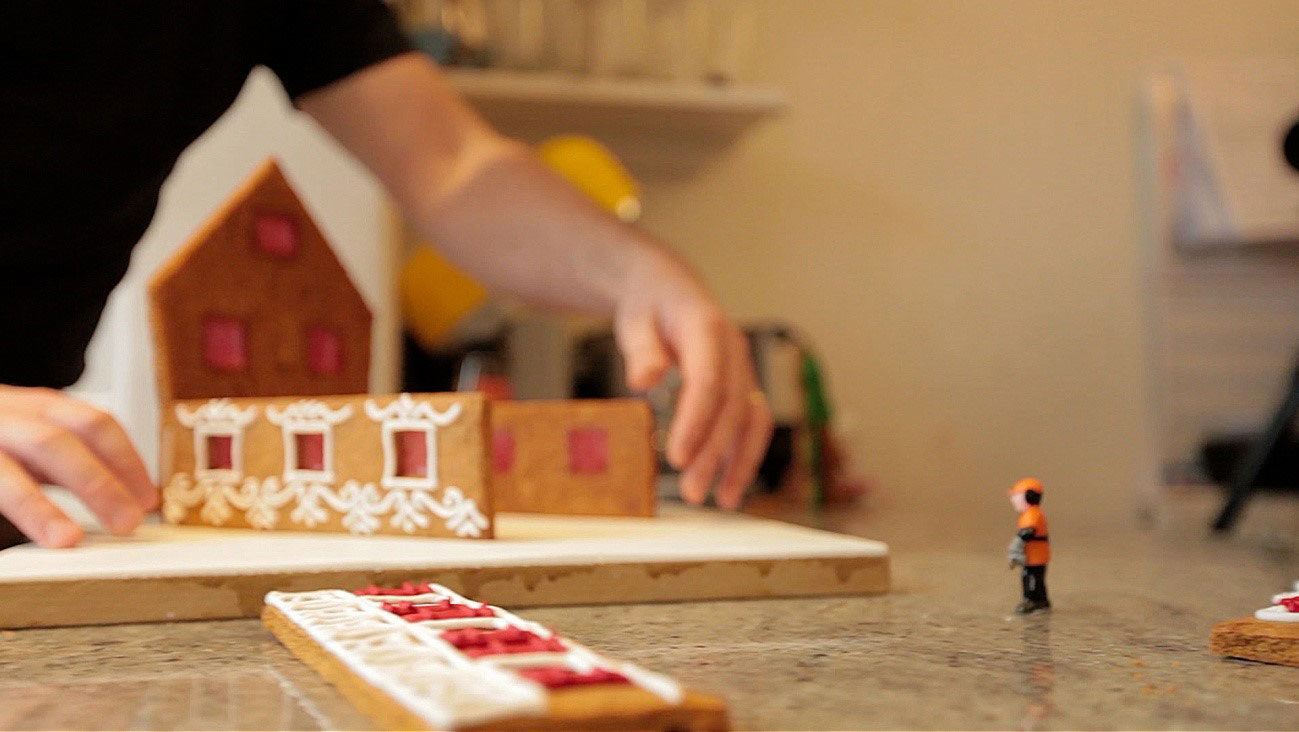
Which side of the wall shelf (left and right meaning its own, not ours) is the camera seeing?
front

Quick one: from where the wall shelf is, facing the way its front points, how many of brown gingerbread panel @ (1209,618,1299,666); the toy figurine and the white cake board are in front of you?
3

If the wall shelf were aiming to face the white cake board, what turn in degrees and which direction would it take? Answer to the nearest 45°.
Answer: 0° — it already faces it

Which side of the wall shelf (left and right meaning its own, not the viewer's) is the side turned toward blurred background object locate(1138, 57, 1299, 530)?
left

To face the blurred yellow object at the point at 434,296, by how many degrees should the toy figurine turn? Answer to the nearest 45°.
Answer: approximately 45° to its right

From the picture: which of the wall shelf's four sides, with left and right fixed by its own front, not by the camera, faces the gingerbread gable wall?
front

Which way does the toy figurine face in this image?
to the viewer's left

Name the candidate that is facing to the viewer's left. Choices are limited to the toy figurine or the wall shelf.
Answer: the toy figurine

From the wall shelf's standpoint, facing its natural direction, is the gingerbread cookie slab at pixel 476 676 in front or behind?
in front

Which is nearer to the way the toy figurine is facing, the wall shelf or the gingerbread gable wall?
the gingerbread gable wall

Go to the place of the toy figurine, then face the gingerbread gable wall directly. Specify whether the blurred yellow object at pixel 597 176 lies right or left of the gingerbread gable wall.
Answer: right
